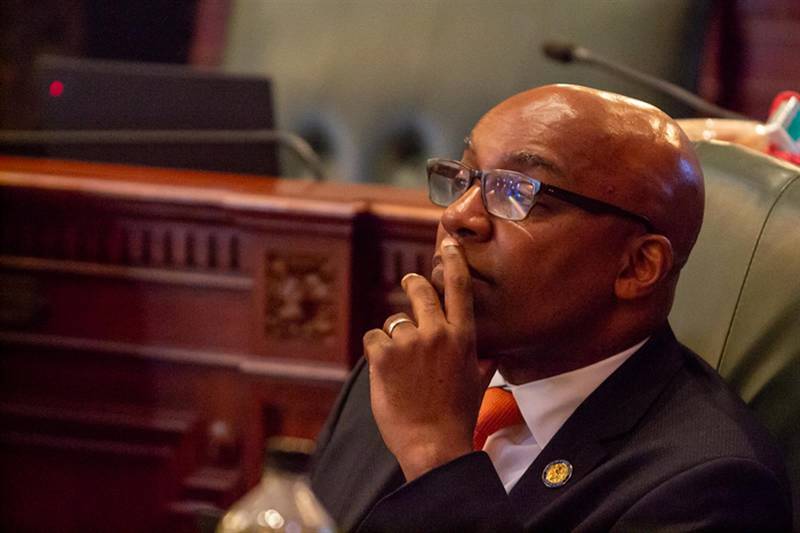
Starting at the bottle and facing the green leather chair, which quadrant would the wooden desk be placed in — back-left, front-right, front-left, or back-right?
front-left

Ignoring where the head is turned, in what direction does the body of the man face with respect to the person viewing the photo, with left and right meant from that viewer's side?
facing the viewer and to the left of the viewer

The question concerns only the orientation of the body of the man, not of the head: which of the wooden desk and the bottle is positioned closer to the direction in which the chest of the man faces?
the bottle

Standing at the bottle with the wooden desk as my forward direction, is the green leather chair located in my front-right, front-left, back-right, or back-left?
front-right

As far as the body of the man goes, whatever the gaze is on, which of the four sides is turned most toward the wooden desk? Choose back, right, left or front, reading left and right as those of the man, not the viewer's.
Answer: right

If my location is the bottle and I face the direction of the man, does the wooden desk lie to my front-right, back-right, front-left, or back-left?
front-left

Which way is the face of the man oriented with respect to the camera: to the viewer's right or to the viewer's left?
to the viewer's left

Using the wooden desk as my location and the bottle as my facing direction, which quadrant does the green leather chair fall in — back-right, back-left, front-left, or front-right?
front-left
